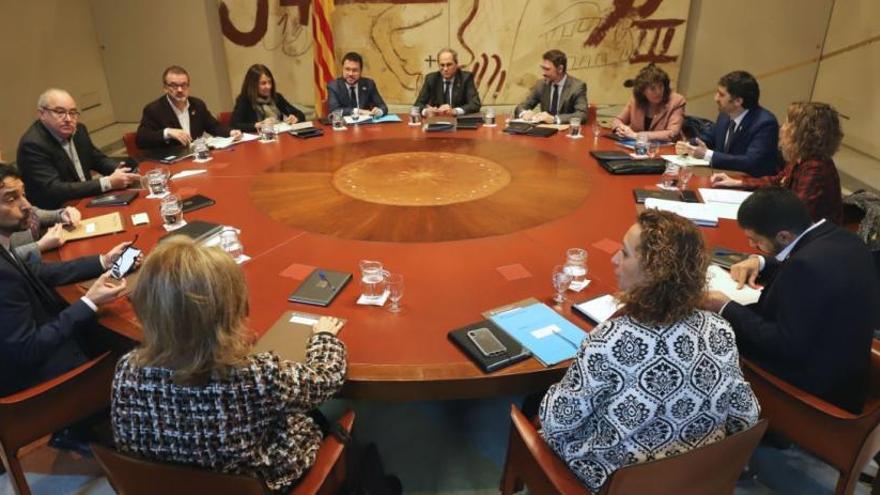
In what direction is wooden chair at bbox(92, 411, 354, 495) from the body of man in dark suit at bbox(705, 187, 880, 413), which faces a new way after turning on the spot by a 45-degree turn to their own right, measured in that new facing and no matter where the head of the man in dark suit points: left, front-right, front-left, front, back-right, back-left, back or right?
left

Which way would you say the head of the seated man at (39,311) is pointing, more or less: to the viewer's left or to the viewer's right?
to the viewer's right

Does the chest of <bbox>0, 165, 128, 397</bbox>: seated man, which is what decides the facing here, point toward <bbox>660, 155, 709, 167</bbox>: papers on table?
yes

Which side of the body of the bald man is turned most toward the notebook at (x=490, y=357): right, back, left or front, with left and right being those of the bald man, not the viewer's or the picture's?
front

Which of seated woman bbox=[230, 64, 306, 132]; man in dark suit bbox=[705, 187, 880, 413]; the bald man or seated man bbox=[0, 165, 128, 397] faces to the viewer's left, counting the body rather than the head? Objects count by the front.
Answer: the man in dark suit

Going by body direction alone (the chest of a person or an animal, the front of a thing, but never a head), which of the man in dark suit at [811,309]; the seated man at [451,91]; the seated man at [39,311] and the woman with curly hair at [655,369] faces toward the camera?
the seated man at [451,91]

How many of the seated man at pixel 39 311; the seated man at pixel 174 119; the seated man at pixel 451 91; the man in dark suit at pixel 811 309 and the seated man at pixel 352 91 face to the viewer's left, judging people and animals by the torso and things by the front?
1

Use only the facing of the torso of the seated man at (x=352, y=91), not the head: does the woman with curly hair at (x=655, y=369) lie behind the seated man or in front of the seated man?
in front

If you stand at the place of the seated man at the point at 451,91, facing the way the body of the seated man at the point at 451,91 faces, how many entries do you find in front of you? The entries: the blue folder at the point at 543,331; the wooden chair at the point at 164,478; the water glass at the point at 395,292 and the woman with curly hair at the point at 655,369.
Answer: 4

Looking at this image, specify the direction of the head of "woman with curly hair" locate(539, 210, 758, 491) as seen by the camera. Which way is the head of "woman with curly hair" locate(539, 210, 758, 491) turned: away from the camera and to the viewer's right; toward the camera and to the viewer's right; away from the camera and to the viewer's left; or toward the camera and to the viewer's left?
away from the camera and to the viewer's left

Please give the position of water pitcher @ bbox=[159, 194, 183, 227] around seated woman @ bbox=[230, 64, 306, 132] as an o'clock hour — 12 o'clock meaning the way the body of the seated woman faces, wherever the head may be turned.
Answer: The water pitcher is roughly at 2 o'clock from the seated woman.

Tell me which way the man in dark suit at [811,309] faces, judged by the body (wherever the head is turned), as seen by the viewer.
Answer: to the viewer's left

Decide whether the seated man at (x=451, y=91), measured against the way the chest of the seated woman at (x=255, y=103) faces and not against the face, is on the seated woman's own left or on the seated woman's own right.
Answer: on the seated woman's own left

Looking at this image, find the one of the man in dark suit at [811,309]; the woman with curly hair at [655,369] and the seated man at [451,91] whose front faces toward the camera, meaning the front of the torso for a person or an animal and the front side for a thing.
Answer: the seated man

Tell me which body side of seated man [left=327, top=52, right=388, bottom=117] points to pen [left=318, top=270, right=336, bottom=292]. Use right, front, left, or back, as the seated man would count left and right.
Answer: front

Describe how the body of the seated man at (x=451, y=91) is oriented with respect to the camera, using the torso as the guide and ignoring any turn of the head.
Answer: toward the camera

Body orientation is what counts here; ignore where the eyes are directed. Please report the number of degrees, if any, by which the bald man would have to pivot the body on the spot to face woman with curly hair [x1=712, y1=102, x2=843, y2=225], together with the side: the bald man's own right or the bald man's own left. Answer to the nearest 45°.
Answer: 0° — they already face them

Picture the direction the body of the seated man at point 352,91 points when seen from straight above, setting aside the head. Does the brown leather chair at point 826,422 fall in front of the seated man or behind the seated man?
in front

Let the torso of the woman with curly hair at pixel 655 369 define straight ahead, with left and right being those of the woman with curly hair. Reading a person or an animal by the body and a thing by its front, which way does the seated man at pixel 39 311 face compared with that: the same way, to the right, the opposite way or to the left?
to the right

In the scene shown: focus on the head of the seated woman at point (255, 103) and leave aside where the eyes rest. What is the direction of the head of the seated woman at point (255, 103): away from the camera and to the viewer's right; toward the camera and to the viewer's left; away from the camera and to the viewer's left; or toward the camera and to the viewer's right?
toward the camera and to the viewer's right

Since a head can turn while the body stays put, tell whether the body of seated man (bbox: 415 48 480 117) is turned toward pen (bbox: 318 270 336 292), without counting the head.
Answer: yes

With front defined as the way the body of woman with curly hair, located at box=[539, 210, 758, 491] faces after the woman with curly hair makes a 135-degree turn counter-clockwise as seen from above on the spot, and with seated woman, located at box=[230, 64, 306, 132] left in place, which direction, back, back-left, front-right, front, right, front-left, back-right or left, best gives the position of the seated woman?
back-right

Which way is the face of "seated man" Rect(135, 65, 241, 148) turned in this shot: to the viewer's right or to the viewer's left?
to the viewer's right

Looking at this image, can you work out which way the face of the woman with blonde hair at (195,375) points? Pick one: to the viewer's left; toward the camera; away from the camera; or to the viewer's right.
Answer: away from the camera
